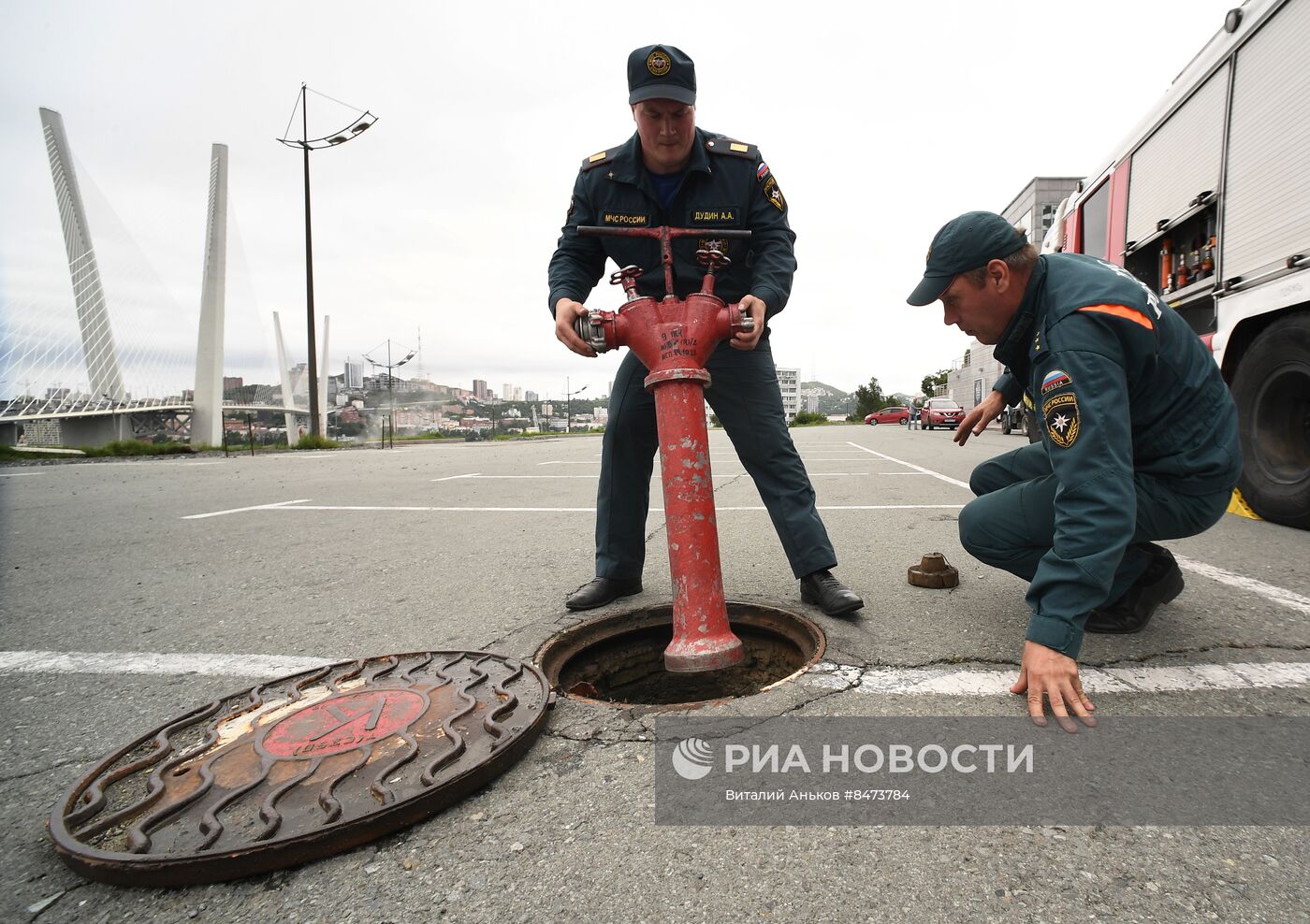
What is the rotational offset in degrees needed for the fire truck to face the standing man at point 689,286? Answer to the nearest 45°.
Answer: approximately 90° to its left

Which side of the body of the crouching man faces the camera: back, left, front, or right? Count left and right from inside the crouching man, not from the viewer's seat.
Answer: left

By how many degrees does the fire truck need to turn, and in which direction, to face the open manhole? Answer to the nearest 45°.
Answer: approximately 90° to its left

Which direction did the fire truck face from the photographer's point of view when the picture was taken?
facing away from the viewer and to the left of the viewer

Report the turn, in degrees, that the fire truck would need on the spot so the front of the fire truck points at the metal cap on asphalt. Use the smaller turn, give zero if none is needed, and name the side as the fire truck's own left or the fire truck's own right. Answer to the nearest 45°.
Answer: approximately 90° to the fire truck's own left

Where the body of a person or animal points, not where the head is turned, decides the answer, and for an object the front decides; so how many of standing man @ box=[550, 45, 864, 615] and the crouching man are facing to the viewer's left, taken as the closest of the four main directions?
1

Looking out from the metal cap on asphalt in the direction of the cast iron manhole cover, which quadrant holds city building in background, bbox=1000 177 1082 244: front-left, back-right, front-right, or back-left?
back-right

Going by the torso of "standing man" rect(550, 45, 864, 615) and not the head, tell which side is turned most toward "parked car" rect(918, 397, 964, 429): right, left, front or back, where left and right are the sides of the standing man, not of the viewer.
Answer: back

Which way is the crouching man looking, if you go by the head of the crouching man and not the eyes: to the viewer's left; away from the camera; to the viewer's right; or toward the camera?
to the viewer's left

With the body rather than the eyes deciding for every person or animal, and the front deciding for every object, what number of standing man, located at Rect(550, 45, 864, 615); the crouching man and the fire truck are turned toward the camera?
1
